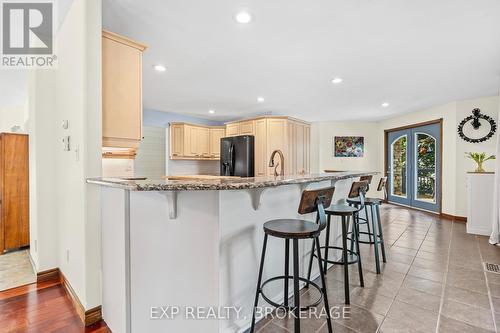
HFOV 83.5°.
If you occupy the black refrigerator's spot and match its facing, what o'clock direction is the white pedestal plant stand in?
The white pedestal plant stand is roughly at 8 o'clock from the black refrigerator.

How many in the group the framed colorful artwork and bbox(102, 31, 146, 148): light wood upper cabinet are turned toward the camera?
1

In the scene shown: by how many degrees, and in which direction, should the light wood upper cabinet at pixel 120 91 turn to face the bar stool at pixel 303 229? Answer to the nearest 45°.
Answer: approximately 90° to its right

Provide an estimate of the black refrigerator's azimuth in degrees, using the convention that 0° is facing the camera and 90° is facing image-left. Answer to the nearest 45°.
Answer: approximately 45°

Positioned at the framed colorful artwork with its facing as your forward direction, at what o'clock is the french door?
The french door is roughly at 10 o'clock from the framed colorful artwork.

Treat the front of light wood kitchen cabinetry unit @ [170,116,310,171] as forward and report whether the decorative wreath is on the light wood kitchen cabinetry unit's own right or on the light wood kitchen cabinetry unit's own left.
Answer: on the light wood kitchen cabinetry unit's own left

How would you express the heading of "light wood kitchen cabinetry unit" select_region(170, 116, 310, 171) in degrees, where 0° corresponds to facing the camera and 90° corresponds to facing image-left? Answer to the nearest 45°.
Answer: approximately 45°

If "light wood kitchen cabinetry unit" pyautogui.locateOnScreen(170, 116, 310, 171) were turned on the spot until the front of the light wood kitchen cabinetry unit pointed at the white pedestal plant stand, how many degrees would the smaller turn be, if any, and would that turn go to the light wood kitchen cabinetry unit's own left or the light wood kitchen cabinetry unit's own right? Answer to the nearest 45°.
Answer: approximately 90° to the light wood kitchen cabinetry unit's own left

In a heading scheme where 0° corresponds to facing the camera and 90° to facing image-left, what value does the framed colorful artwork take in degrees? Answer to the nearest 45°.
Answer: approximately 0°
